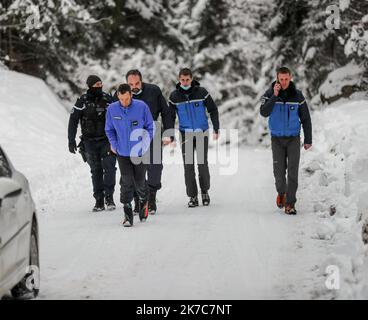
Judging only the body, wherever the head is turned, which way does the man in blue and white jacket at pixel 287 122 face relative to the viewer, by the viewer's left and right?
facing the viewer

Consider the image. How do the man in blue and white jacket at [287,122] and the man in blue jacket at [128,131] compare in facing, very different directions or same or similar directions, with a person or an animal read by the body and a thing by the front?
same or similar directions

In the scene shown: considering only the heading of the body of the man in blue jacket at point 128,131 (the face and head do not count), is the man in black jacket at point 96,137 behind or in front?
behind

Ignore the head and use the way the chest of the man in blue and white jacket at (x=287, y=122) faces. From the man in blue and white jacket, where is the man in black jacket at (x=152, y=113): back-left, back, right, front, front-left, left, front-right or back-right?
right

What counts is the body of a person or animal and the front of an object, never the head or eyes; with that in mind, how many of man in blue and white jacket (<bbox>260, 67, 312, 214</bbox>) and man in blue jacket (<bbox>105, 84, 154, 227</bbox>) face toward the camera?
2

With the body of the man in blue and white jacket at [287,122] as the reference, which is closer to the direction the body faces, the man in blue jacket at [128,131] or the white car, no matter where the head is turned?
the white car

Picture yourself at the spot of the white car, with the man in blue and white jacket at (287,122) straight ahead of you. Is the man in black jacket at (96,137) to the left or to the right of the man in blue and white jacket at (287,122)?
left

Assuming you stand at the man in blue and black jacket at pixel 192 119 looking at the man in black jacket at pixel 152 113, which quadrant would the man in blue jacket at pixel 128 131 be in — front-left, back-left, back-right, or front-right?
front-left

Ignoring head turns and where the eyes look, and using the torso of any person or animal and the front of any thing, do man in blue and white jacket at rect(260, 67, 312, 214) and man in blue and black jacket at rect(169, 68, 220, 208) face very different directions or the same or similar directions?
same or similar directions

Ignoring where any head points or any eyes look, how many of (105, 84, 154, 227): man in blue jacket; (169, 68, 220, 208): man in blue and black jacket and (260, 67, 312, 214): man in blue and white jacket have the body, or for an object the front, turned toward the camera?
3

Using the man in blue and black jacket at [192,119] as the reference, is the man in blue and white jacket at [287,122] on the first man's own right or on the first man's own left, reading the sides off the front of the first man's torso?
on the first man's own left

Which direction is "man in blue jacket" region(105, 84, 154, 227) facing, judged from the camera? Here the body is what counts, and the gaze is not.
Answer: toward the camera

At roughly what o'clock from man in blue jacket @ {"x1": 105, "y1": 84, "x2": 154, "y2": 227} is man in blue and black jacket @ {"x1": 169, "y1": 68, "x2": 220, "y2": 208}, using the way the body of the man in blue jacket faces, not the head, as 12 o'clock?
The man in blue and black jacket is roughly at 7 o'clock from the man in blue jacket.

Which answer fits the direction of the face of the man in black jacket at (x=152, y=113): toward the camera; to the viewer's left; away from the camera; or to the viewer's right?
toward the camera
